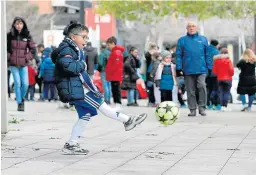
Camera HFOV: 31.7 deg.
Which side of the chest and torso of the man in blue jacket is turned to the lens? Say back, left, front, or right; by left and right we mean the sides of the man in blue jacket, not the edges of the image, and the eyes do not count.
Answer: front

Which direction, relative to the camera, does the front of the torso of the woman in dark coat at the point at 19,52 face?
toward the camera

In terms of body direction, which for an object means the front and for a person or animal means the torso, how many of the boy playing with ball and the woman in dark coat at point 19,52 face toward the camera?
1

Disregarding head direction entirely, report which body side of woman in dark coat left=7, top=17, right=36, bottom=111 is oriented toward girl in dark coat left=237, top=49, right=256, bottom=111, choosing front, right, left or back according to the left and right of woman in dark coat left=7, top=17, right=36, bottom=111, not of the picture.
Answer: left

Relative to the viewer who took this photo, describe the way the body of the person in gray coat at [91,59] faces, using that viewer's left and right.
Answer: facing away from the viewer

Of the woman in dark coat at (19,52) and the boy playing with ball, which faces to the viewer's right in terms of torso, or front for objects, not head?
the boy playing with ball

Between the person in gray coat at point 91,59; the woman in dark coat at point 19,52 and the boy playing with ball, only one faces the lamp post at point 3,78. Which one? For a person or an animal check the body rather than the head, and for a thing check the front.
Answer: the woman in dark coat

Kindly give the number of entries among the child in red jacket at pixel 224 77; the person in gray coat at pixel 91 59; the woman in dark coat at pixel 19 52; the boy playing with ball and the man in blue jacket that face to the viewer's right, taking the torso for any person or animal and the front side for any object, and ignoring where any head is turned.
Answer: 1

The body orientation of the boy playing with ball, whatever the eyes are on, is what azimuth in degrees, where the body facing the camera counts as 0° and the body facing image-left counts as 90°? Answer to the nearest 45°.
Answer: approximately 270°

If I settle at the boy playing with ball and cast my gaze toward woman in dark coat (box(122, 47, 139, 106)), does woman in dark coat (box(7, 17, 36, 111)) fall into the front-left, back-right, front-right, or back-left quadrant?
front-left
